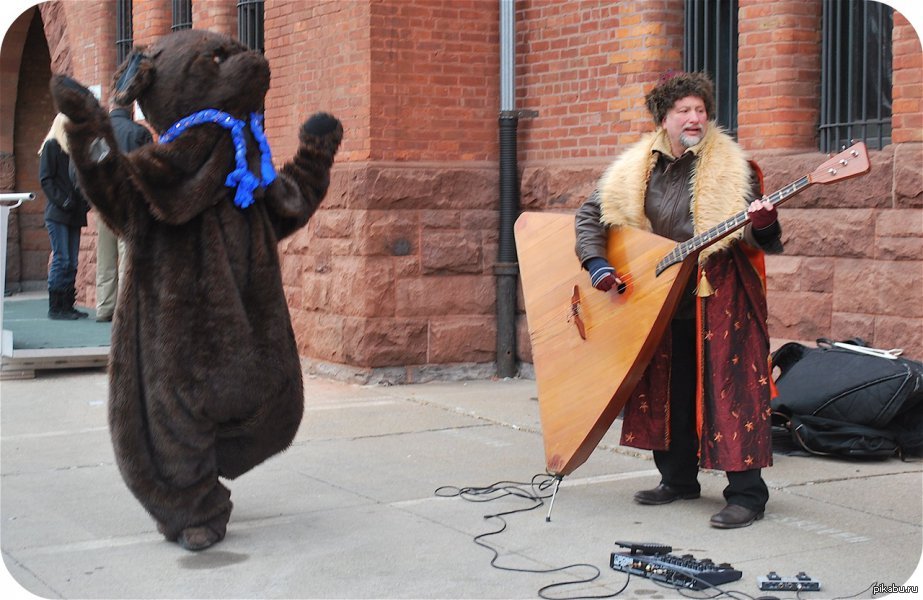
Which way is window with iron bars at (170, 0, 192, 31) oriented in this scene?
toward the camera

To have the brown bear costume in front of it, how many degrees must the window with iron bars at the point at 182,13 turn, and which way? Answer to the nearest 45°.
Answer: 0° — it already faces it

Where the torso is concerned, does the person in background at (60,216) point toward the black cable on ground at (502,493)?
no

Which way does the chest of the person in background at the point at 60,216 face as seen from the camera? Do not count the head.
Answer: to the viewer's right

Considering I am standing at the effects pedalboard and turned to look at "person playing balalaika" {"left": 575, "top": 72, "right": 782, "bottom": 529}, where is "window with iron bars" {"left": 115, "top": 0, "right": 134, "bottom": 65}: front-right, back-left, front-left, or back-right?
front-left

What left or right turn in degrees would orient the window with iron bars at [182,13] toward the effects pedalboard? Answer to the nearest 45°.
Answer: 0° — it already faces it

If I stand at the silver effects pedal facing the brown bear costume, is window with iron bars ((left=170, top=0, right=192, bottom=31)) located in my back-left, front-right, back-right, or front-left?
front-right

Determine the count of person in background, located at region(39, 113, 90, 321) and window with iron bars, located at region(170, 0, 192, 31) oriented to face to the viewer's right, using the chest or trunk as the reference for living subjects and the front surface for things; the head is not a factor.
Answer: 1

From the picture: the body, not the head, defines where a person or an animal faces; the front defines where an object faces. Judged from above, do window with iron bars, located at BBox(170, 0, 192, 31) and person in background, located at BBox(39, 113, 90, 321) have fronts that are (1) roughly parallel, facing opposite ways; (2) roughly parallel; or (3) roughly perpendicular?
roughly perpendicular
